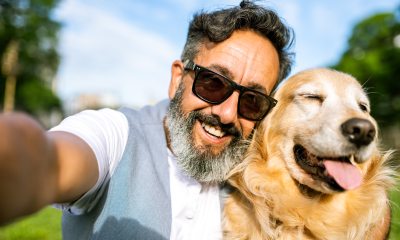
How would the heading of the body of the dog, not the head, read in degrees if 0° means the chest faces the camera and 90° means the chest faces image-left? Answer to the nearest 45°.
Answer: approximately 315°

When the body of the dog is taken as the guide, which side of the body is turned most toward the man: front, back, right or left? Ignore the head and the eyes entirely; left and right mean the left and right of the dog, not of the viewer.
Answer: right
